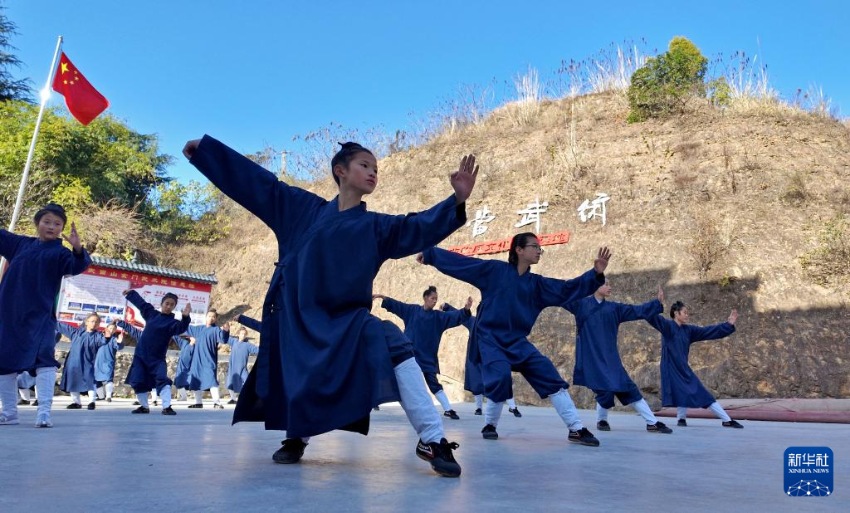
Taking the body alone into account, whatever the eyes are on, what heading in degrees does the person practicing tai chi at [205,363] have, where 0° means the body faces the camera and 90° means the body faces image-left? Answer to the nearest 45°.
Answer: approximately 0°

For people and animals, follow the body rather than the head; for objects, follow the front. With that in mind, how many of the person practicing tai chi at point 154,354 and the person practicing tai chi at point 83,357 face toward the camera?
2

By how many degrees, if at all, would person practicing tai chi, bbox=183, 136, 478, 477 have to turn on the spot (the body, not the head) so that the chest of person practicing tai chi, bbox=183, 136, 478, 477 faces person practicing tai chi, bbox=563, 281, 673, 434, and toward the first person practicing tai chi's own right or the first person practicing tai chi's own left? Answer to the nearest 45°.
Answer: approximately 90° to the first person practicing tai chi's own left
